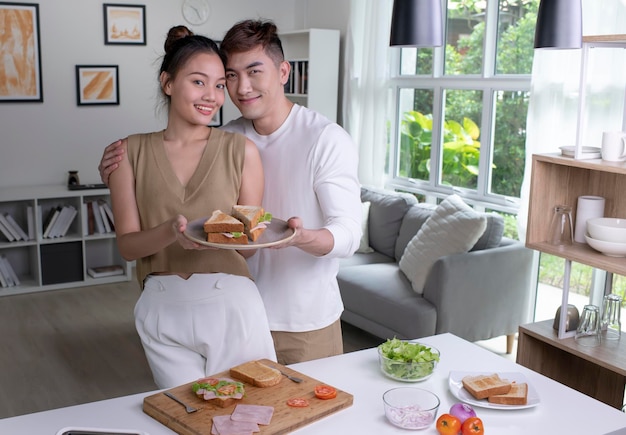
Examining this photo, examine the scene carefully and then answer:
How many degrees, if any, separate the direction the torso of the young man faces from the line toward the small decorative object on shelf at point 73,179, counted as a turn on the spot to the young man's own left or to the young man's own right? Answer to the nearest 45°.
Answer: approximately 135° to the young man's own right

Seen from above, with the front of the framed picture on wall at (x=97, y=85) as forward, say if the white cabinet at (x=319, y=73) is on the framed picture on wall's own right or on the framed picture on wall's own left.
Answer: on the framed picture on wall's own left

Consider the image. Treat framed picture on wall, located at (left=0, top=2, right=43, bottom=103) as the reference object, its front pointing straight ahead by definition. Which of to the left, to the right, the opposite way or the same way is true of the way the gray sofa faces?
to the right

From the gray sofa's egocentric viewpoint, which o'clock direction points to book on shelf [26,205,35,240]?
The book on shelf is roughly at 2 o'clock from the gray sofa.

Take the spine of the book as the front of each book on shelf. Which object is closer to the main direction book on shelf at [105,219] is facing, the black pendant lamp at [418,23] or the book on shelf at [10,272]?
the black pendant lamp

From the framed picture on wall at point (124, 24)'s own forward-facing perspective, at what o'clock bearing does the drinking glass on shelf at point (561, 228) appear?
The drinking glass on shelf is roughly at 11 o'clock from the framed picture on wall.

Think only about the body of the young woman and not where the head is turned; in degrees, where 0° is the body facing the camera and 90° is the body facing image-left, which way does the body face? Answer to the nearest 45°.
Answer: approximately 0°
